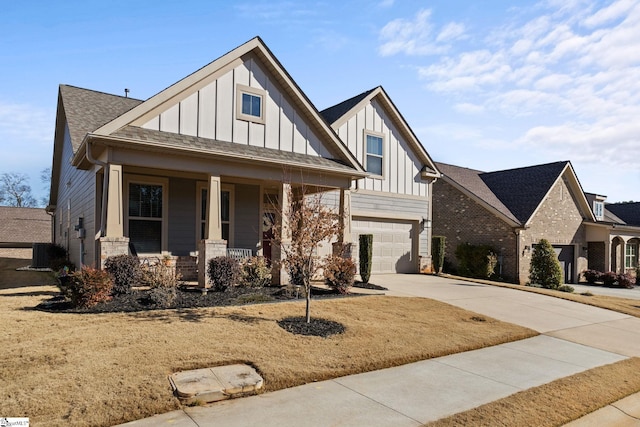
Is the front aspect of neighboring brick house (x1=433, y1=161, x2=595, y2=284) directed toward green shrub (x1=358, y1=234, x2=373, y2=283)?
no

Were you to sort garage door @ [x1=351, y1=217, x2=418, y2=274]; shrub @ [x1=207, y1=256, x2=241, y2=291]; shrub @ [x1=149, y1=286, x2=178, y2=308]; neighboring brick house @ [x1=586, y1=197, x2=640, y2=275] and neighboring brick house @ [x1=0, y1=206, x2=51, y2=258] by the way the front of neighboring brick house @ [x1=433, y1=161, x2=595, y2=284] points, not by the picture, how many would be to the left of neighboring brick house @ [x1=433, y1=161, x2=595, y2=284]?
1

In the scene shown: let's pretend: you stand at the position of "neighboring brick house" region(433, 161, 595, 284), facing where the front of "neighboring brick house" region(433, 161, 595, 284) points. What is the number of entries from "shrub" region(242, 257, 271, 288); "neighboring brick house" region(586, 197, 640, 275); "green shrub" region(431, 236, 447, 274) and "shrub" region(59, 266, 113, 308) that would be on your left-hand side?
1

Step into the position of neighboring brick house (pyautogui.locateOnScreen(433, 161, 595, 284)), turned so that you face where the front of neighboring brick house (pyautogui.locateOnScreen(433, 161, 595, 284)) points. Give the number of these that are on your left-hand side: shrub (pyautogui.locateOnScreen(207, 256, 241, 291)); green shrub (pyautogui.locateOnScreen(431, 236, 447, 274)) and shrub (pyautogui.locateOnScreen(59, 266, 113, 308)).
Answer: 0

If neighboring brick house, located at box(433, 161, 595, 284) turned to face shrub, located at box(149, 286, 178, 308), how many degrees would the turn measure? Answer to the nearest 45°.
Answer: approximately 45° to its right

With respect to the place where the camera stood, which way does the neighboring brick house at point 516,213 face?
facing the viewer and to the right of the viewer

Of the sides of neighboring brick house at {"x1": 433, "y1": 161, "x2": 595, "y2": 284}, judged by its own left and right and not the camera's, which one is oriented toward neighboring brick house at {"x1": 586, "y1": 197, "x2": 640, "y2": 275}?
left

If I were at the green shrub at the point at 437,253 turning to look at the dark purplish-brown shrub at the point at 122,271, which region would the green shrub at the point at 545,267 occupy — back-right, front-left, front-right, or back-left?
back-left

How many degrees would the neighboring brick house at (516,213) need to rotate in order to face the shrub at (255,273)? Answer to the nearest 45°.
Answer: approximately 45° to its right

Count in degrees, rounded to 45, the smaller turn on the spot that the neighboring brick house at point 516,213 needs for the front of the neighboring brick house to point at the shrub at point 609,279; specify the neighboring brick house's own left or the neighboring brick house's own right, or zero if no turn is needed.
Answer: approximately 90° to the neighboring brick house's own left

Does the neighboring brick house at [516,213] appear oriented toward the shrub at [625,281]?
no

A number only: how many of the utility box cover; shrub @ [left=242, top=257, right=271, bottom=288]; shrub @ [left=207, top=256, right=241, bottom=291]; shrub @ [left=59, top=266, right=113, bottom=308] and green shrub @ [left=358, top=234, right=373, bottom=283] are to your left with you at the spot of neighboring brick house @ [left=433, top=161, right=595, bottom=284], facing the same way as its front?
0

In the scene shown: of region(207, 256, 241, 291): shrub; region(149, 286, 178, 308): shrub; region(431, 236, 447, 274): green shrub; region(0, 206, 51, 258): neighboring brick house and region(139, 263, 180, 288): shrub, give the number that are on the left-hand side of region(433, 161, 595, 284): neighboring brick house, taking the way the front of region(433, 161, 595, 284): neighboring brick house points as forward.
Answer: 0

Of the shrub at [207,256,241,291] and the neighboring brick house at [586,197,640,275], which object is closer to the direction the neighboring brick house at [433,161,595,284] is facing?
the shrub

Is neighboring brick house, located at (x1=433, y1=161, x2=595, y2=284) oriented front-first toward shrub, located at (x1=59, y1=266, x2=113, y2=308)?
no

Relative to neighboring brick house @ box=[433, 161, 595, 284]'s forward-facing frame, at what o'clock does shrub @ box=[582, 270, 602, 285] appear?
The shrub is roughly at 9 o'clock from the neighboring brick house.

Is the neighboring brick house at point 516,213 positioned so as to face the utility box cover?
no
